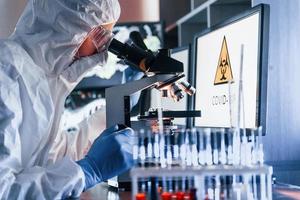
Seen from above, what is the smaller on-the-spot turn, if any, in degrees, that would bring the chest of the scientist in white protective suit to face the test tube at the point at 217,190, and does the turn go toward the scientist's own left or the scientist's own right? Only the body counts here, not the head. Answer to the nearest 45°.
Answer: approximately 45° to the scientist's own right

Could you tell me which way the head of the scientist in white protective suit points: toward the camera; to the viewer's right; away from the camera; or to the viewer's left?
to the viewer's right

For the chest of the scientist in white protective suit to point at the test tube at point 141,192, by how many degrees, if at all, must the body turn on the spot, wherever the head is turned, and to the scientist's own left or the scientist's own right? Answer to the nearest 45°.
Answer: approximately 45° to the scientist's own right

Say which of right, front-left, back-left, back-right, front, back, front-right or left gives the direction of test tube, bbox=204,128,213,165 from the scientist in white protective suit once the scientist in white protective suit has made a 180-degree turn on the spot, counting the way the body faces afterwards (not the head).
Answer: back-left

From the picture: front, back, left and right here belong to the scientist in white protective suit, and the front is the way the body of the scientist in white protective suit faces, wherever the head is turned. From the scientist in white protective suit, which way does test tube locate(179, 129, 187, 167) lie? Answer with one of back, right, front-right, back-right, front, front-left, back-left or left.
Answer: front-right

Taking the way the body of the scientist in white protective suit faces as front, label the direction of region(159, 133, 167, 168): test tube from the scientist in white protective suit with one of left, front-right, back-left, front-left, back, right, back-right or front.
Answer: front-right

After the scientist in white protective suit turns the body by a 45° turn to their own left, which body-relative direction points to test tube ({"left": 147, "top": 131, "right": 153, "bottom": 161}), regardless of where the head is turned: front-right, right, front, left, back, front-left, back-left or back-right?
right

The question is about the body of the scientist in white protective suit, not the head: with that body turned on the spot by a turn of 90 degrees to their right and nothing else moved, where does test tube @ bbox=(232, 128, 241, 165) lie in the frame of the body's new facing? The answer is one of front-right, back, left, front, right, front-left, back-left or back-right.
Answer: front-left

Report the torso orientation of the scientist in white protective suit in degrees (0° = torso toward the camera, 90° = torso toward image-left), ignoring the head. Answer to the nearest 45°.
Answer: approximately 270°

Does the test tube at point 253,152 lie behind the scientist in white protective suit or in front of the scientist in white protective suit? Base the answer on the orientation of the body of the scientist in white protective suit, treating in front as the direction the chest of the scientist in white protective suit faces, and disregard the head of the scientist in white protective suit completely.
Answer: in front

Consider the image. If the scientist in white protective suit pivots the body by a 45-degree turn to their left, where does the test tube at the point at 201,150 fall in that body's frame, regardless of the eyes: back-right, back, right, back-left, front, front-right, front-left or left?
right

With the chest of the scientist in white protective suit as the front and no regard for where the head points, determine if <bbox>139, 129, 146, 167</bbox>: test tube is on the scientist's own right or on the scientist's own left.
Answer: on the scientist's own right

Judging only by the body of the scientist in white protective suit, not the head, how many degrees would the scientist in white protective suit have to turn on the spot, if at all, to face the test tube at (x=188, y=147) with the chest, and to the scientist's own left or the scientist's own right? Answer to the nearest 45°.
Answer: approximately 45° to the scientist's own right
